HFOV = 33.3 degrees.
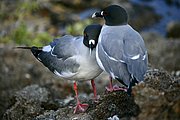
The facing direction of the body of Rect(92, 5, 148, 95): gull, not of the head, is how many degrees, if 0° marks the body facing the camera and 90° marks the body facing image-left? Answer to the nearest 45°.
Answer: approximately 135°

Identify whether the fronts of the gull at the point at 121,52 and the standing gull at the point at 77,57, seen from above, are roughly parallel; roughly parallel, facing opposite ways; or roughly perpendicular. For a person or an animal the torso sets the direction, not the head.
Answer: roughly parallel, facing opposite ways

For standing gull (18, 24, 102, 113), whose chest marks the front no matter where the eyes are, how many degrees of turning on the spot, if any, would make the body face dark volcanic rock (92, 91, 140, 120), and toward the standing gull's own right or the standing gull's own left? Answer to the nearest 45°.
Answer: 0° — it already faces it

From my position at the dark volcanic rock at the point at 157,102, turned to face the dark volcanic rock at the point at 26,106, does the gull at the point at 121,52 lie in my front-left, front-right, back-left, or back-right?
front-right

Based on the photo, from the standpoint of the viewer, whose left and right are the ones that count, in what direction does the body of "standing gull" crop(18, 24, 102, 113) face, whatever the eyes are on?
facing the viewer and to the right of the viewer

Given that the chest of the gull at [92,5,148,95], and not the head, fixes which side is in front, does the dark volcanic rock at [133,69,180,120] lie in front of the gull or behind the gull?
behind

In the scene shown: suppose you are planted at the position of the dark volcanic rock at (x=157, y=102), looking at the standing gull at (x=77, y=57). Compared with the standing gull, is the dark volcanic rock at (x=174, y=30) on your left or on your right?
right

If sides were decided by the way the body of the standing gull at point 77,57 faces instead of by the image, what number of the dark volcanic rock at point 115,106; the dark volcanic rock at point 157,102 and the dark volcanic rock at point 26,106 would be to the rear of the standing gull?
1
